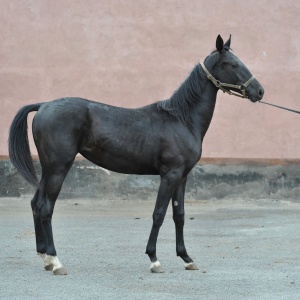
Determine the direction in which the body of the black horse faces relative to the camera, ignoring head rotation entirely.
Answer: to the viewer's right
